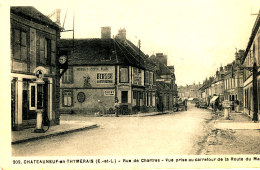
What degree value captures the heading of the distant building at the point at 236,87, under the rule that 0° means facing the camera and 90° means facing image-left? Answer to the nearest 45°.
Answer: approximately 45°

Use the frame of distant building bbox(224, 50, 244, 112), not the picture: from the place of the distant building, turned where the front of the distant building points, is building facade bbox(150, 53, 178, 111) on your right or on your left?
on your right

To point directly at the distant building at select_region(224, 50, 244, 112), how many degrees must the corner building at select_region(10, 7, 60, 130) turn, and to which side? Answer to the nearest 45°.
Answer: approximately 90° to its left

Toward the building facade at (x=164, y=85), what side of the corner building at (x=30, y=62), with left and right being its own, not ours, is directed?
left

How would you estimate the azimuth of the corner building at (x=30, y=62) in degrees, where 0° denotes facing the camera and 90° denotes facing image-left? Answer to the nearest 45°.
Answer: approximately 315°
